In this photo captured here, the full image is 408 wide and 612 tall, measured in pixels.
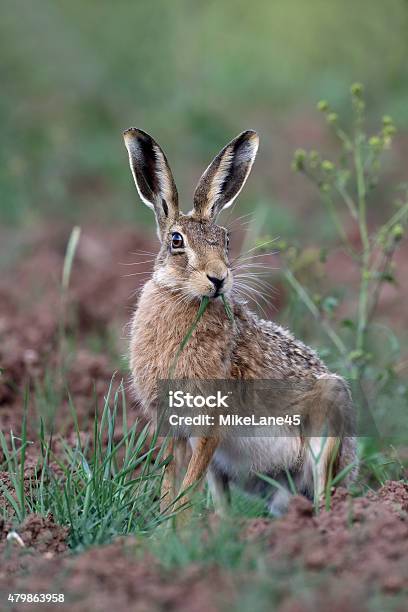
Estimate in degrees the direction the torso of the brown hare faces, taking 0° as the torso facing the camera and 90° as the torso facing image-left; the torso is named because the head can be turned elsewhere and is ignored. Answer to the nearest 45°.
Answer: approximately 45°
